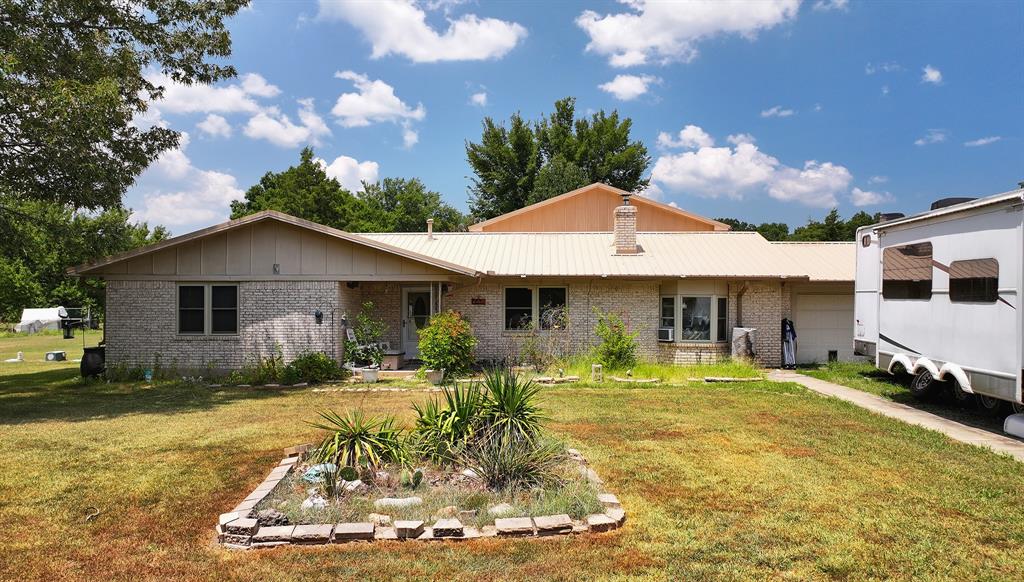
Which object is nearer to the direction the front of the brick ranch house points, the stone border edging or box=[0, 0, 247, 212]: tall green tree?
the stone border edging

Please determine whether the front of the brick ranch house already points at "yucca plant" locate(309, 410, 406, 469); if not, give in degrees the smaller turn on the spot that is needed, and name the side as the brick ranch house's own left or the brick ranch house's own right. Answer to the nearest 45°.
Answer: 0° — it already faces it

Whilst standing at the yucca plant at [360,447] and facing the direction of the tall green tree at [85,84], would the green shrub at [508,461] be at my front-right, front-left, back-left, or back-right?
back-right

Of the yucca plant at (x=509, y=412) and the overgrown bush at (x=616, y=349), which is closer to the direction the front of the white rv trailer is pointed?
the yucca plant

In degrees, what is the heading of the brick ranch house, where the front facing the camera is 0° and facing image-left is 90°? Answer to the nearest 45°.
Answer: approximately 0°

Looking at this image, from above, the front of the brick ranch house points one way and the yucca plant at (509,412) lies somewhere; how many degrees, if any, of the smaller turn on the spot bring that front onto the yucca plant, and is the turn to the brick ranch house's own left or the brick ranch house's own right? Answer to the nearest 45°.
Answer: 0° — it already faces it

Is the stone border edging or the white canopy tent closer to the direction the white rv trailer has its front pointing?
the stone border edging

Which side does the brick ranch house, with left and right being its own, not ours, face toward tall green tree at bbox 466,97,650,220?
back

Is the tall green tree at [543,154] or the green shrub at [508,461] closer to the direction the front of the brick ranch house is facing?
the green shrub
